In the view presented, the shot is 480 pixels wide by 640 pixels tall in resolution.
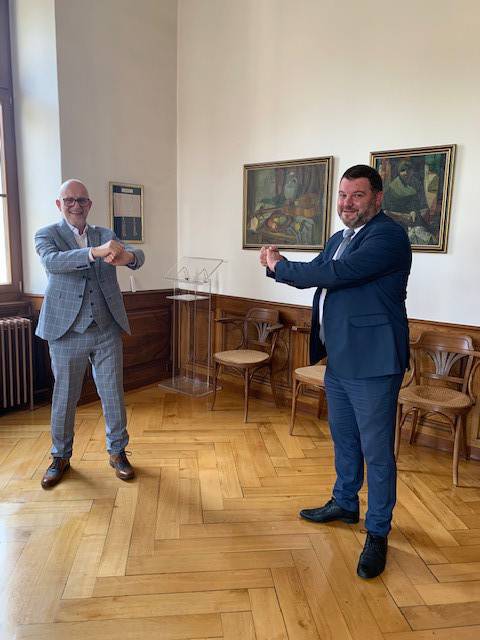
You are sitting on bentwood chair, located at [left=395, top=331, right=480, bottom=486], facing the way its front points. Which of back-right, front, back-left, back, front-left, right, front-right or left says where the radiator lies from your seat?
front-right

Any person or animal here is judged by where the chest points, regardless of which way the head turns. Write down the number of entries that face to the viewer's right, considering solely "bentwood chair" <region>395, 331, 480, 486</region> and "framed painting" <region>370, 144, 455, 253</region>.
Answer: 0

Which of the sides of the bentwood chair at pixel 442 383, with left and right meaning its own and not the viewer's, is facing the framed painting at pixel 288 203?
right

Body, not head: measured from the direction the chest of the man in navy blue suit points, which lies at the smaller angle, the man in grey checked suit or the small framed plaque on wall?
the man in grey checked suit

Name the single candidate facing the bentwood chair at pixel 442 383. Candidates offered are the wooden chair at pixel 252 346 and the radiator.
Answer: the radiator

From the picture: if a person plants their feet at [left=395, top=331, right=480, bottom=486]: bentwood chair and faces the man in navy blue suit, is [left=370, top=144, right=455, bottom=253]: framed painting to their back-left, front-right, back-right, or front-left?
back-right

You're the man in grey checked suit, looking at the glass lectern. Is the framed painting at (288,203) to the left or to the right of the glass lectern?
right

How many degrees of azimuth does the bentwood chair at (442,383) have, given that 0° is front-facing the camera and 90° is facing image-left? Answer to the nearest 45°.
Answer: approximately 45°

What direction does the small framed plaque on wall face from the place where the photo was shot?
facing the viewer and to the right of the viewer

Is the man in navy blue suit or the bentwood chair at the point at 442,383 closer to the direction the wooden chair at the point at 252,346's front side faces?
the man in navy blue suit
